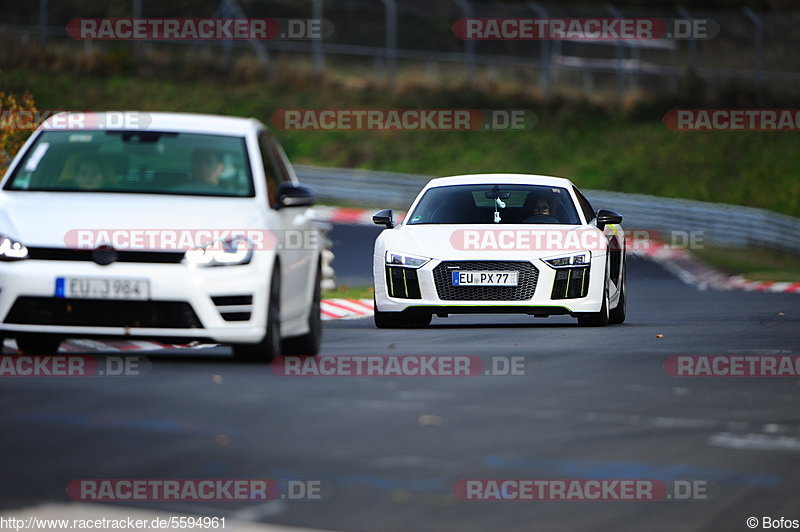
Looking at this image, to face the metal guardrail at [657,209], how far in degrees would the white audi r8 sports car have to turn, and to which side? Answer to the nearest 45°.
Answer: approximately 180°

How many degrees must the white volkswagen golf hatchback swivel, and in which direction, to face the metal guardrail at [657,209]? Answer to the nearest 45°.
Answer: approximately 135° to its left

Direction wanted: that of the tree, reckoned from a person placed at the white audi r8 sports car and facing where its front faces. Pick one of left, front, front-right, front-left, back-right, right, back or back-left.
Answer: back-right

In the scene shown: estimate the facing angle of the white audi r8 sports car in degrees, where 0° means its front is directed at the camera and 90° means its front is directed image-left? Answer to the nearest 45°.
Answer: approximately 0°

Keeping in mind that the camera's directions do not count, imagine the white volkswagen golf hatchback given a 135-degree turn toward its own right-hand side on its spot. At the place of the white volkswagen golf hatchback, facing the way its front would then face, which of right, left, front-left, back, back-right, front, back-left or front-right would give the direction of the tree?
front-right

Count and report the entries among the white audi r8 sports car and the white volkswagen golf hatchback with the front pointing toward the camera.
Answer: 2
